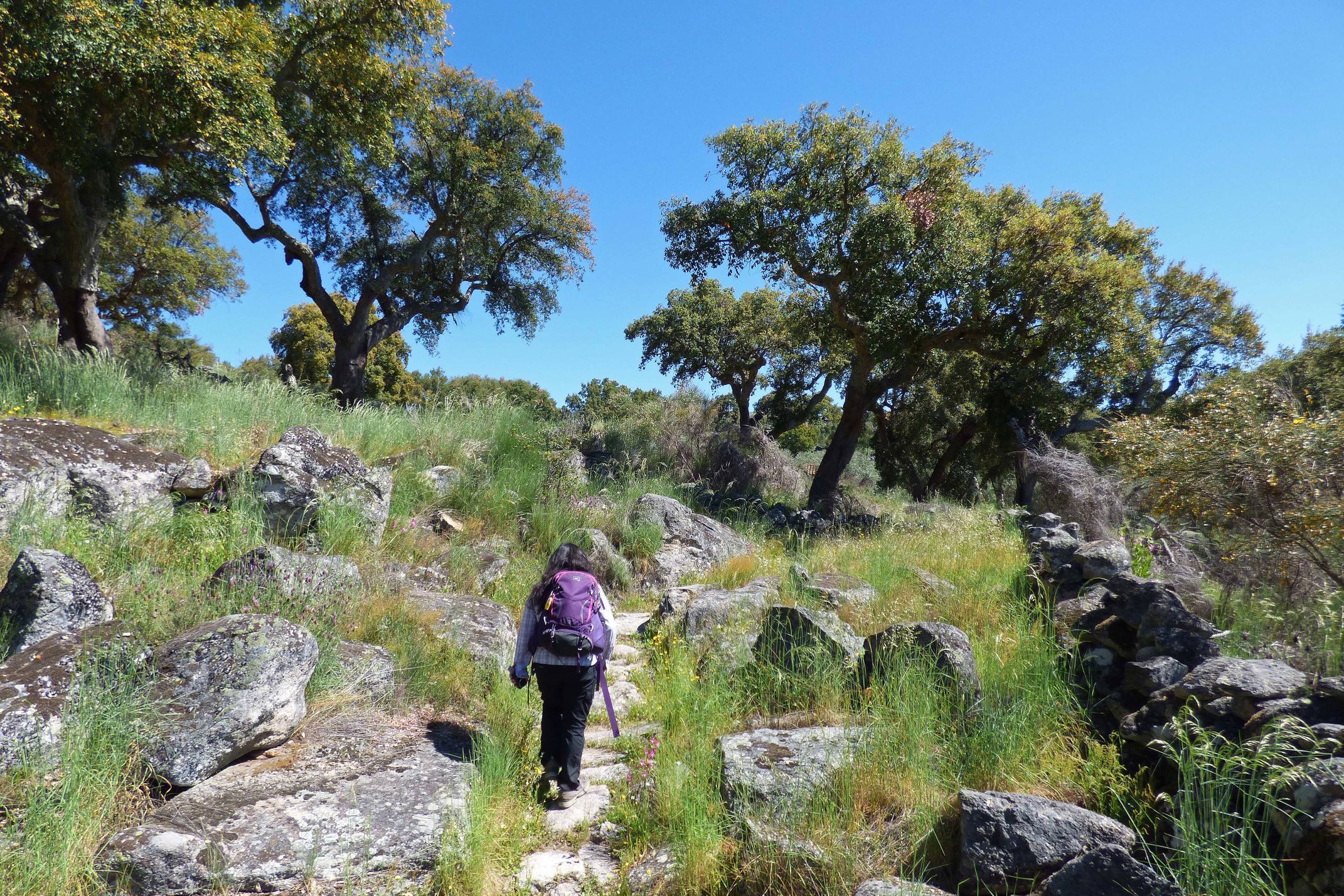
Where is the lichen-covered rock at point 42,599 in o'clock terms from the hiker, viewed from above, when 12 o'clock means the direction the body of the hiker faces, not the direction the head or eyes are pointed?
The lichen-covered rock is roughly at 9 o'clock from the hiker.

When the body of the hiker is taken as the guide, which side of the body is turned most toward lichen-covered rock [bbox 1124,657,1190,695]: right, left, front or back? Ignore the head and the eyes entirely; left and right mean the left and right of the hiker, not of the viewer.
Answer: right

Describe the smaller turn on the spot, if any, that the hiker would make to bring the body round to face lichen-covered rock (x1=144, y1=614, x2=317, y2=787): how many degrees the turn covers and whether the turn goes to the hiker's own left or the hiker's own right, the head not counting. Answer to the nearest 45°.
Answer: approximately 90° to the hiker's own left

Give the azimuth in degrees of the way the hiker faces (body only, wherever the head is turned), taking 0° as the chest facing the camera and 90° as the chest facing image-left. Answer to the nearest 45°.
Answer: approximately 180°

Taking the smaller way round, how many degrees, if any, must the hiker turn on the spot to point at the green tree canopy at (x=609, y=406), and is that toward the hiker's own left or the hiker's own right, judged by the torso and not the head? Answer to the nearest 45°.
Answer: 0° — they already face it

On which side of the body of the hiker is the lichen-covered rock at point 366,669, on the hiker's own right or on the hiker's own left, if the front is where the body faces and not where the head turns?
on the hiker's own left

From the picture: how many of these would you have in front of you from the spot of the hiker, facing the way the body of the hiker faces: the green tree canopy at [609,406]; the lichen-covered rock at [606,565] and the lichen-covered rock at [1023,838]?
2

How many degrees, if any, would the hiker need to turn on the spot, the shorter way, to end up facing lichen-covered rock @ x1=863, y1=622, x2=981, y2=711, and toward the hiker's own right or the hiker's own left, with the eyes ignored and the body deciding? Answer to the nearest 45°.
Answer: approximately 90° to the hiker's own right

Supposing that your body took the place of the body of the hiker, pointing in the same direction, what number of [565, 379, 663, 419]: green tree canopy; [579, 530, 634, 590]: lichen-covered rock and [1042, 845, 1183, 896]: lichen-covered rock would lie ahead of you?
2
